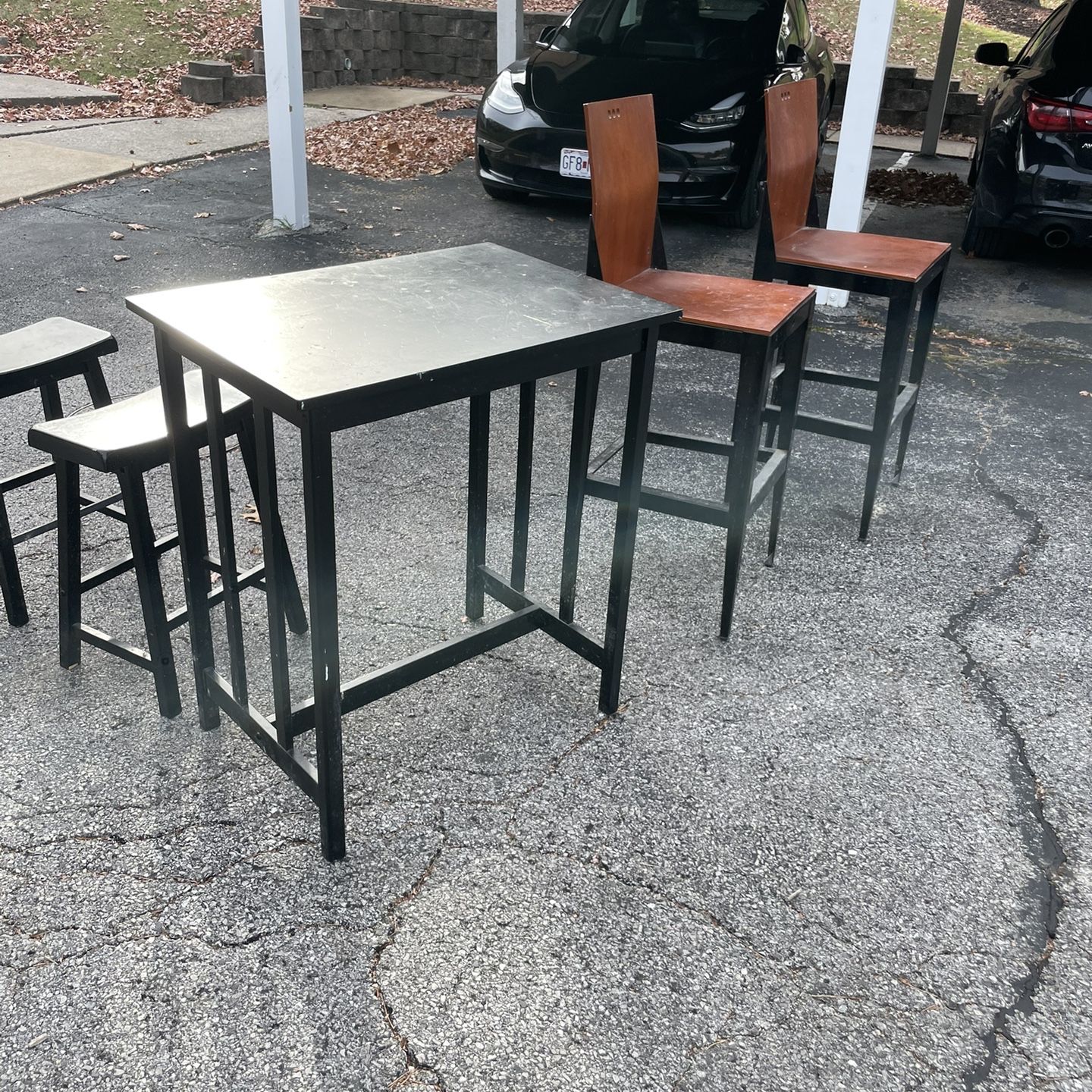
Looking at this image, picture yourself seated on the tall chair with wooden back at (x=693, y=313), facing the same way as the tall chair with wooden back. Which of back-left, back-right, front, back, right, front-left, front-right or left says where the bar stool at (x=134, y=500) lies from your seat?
back-right

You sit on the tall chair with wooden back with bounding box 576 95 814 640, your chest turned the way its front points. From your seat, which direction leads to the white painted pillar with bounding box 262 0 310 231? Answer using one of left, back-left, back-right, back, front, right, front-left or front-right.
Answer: back-left

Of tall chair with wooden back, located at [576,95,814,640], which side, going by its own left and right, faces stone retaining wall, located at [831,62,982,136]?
left

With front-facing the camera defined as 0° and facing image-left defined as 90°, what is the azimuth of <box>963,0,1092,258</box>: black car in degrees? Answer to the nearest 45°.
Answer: approximately 180°

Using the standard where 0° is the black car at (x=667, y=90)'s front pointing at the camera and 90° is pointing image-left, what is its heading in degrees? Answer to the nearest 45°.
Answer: approximately 45°

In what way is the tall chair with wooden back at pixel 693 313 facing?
to the viewer's right
